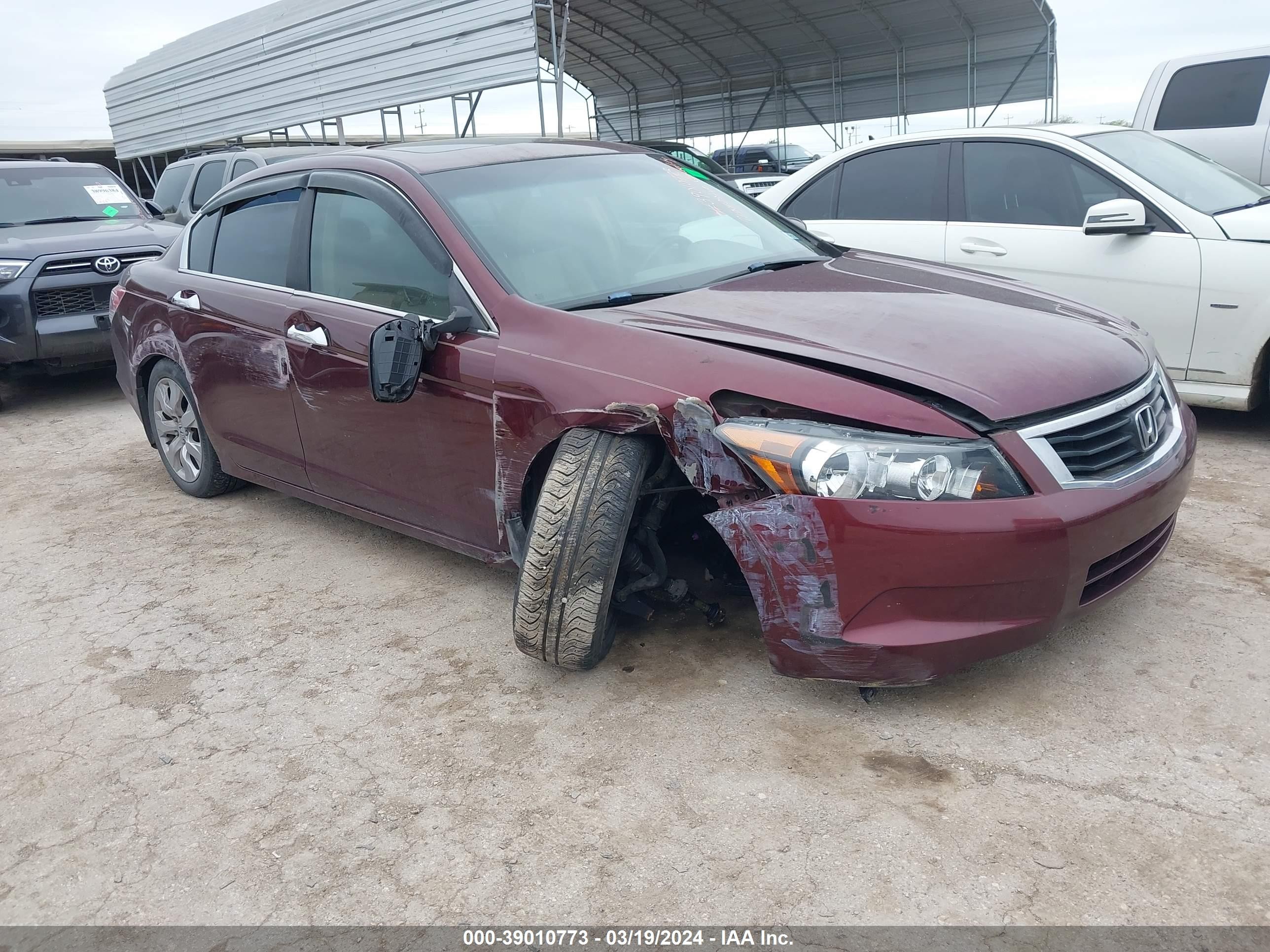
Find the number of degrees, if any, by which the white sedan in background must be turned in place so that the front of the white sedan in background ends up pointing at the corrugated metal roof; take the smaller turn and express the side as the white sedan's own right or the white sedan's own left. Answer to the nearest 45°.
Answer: approximately 180°

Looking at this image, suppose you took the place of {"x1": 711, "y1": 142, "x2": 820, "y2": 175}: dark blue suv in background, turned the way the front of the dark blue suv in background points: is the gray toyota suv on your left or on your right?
on your right

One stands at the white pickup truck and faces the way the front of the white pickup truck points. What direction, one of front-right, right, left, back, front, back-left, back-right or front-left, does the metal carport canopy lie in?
back

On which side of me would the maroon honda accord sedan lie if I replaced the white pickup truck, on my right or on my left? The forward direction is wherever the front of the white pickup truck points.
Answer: on my right

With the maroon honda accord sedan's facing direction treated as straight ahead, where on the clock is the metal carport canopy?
The metal carport canopy is roughly at 8 o'clock from the maroon honda accord sedan.

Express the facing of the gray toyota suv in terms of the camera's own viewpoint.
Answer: facing the viewer and to the right of the viewer

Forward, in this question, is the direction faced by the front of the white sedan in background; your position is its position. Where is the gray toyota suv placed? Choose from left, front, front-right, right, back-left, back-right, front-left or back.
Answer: back-right

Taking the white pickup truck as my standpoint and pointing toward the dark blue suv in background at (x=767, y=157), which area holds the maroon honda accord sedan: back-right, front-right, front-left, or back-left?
back-left

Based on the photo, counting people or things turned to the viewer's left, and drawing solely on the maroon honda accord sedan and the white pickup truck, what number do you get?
0
